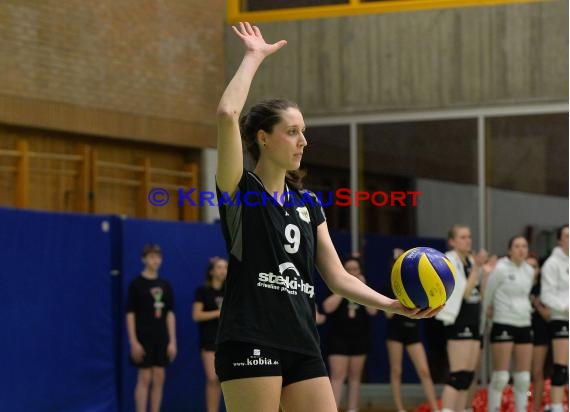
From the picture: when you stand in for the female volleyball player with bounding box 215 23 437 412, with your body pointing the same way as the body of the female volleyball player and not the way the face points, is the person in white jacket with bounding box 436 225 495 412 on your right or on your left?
on your left

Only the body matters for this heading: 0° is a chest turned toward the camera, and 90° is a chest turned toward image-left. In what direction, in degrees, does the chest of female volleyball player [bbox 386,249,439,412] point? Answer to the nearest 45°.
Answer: approximately 0°

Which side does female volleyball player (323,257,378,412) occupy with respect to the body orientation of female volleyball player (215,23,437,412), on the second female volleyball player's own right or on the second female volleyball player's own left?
on the second female volleyball player's own left

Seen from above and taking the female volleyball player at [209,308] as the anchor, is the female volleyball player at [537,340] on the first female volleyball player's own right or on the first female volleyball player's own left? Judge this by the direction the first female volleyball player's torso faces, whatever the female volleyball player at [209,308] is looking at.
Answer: on the first female volleyball player's own left

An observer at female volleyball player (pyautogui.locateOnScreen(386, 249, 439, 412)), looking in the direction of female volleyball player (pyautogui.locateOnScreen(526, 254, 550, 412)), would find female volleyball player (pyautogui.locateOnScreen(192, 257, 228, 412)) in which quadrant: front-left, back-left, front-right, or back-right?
back-right

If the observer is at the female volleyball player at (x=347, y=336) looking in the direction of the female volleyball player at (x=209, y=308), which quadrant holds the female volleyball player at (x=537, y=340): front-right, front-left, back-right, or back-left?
back-left

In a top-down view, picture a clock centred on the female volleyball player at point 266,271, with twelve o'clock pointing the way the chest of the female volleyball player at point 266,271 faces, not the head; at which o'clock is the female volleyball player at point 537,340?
the female volleyball player at point 537,340 is roughly at 8 o'clock from the female volleyball player at point 266,271.

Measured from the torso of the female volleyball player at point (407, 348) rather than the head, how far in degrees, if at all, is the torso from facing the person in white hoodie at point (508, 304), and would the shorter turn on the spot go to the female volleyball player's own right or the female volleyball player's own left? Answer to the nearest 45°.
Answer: approximately 45° to the female volleyball player's own left
